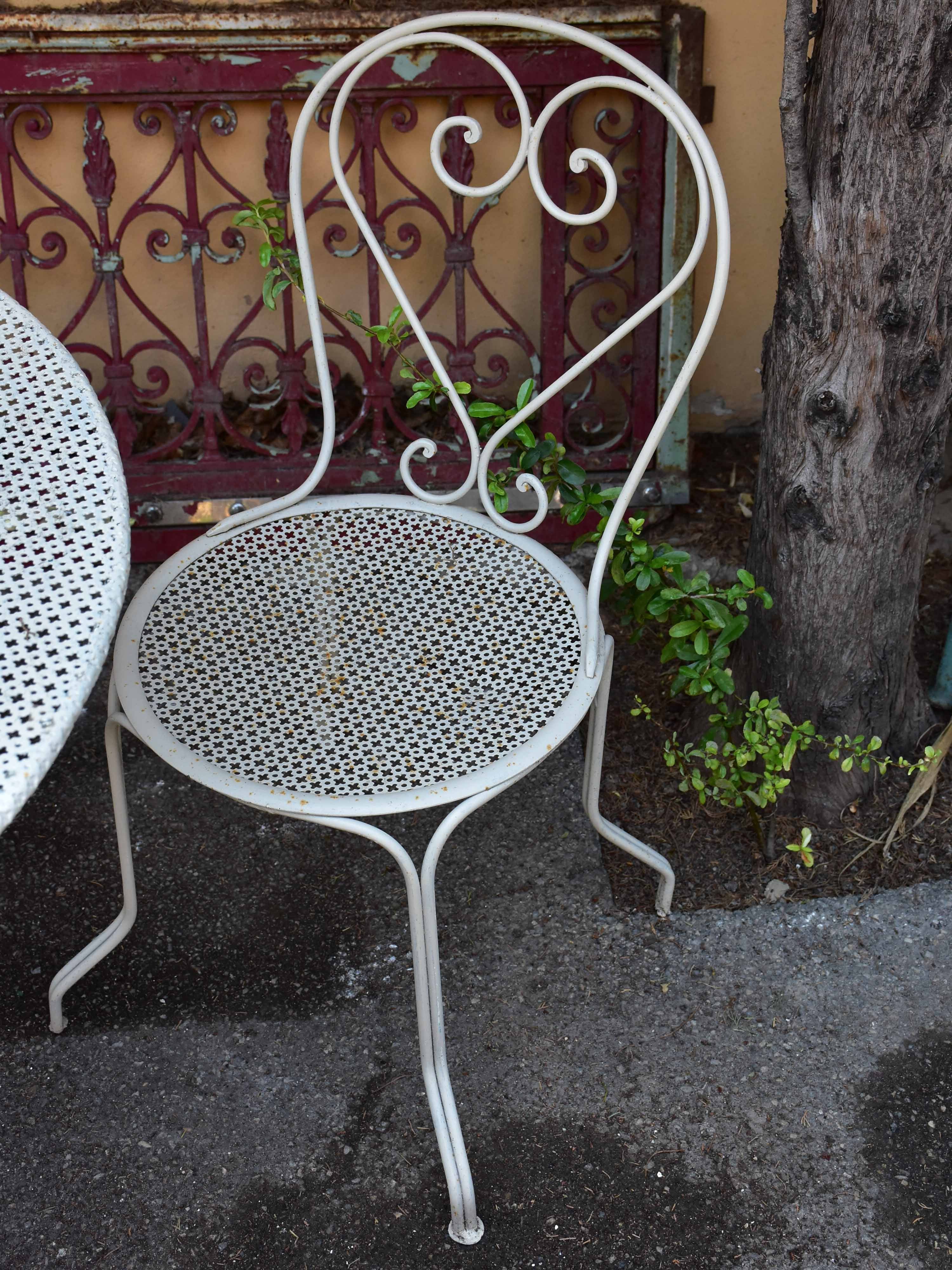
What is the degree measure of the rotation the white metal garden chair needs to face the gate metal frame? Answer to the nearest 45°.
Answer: approximately 135° to its right

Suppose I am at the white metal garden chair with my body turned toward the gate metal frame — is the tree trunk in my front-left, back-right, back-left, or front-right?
front-right

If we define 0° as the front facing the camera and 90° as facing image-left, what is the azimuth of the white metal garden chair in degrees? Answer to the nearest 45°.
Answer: approximately 45°

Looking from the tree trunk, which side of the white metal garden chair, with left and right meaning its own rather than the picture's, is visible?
back

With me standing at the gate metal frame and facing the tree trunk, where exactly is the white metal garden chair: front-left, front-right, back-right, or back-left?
front-right
